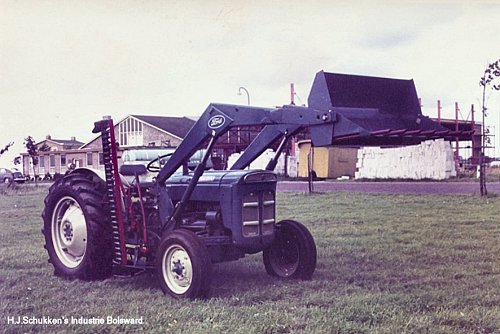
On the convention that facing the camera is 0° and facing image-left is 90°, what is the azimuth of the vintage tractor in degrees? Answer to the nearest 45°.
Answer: approximately 315°

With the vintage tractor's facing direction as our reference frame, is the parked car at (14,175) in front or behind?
behind
